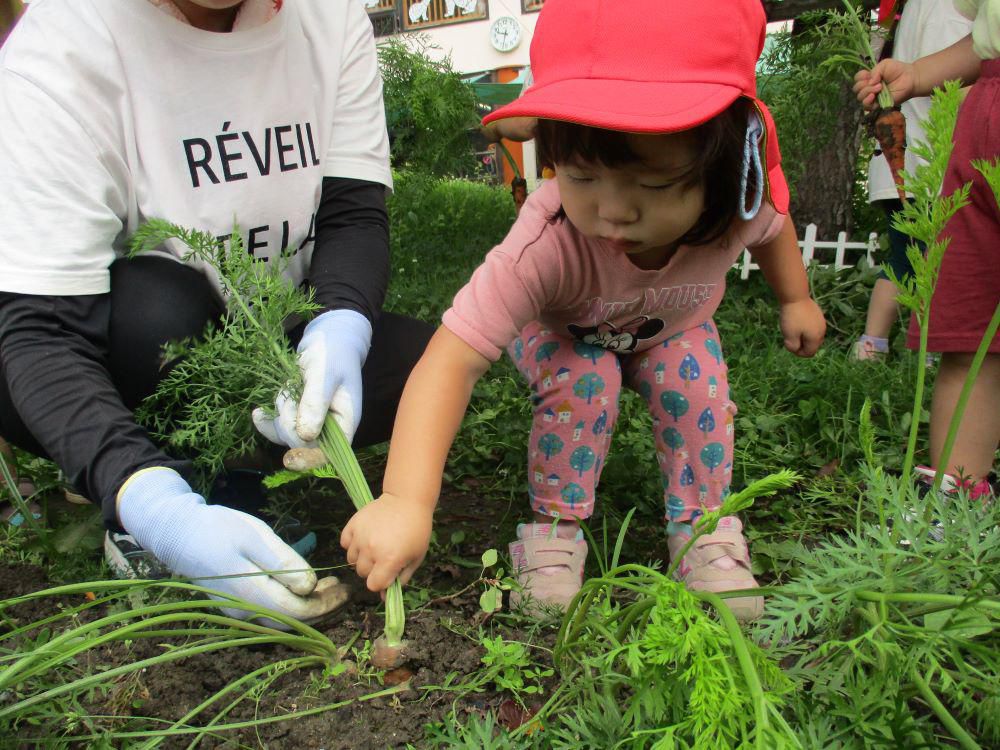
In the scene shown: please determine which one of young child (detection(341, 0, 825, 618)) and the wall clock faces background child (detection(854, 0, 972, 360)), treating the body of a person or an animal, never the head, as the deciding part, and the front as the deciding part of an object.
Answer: the wall clock

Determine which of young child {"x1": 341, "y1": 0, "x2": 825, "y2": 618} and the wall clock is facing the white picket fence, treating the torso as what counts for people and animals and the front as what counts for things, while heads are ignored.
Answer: the wall clock

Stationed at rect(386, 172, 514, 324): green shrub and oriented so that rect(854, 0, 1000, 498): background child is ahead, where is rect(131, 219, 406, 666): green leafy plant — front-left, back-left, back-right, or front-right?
front-right

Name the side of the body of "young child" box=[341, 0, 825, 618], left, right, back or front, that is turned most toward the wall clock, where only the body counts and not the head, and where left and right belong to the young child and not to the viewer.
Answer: back

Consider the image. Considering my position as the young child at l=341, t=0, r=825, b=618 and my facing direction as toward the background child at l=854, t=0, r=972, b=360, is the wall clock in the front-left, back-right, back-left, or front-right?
front-left

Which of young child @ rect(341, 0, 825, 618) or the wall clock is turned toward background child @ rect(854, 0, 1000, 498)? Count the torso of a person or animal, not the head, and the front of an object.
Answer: the wall clock

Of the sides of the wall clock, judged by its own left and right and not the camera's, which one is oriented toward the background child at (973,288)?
front

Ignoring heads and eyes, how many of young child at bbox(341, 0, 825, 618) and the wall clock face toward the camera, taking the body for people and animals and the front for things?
2

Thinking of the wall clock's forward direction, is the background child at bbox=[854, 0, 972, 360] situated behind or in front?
in front

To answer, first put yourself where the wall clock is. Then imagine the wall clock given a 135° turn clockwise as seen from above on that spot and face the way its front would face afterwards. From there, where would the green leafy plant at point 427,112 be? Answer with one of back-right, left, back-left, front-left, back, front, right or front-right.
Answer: back-left

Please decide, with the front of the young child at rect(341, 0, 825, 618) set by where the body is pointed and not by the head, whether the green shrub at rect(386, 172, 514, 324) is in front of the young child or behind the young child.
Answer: behind

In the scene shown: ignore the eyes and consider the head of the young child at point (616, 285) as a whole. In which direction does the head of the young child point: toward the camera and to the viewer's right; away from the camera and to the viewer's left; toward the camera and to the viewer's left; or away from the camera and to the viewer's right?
toward the camera and to the viewer's left

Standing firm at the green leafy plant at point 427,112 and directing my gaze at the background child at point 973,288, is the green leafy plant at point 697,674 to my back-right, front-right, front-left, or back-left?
front-right

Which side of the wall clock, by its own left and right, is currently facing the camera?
front

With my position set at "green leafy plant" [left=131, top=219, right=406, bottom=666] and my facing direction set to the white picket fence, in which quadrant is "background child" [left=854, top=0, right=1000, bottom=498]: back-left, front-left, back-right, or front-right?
front-right

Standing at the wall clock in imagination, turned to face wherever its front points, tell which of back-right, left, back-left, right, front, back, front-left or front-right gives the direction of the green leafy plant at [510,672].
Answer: front

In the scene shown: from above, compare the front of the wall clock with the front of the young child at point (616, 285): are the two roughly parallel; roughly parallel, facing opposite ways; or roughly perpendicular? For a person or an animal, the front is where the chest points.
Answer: roughly parallel

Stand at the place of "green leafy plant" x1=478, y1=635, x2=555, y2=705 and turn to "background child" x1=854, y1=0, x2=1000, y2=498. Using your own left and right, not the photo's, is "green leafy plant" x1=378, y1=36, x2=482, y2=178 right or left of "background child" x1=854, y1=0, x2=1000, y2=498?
left

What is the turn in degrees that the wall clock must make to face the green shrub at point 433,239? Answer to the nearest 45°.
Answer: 0° — it already faces it

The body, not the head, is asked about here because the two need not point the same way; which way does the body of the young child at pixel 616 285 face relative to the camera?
toward the camera
